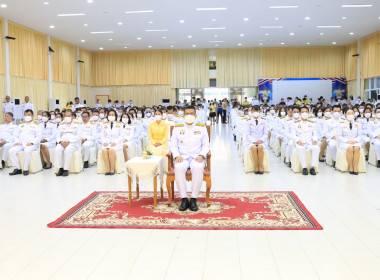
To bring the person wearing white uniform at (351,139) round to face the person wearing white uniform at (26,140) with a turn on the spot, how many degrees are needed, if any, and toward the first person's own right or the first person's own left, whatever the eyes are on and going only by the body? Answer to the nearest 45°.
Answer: approximately 90° to the first person's own right

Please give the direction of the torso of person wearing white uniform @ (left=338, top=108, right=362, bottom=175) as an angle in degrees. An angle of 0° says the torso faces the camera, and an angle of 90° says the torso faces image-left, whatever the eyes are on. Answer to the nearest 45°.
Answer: approximately 0°

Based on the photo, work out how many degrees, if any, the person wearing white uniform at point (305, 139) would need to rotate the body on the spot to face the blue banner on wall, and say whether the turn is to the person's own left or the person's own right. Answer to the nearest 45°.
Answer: approximately 180°

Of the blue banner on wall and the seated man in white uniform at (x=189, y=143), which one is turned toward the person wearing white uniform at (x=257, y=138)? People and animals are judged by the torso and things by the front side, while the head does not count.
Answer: the blue banner on wall

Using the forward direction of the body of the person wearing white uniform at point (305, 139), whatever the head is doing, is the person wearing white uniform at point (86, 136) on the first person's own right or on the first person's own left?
on the first person's own right
